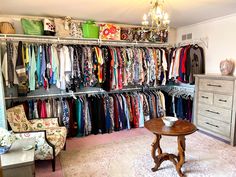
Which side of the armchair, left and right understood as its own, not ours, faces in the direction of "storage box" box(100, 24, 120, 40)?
left

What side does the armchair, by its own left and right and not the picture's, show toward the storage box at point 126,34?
left

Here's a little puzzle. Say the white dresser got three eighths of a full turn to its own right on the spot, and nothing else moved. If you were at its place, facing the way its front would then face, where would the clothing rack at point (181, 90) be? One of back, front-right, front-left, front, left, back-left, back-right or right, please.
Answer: front-left

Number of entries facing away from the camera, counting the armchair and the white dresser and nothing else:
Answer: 0

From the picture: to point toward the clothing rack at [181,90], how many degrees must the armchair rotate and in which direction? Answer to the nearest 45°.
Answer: approximately 45° to its left

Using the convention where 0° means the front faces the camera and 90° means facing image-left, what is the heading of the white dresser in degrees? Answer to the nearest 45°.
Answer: approximately 45°

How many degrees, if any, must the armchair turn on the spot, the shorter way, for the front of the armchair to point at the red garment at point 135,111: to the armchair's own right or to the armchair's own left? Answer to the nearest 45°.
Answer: approximately 45° to the armchair's own left

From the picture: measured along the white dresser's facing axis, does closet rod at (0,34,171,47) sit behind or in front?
in front

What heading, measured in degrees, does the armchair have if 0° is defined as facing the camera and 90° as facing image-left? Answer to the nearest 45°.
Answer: approximately 315°

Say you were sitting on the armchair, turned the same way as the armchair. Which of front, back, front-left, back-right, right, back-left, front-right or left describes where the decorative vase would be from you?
front-left
